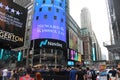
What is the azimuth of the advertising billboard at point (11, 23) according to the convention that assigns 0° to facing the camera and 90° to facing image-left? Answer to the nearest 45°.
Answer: approximately 315°
